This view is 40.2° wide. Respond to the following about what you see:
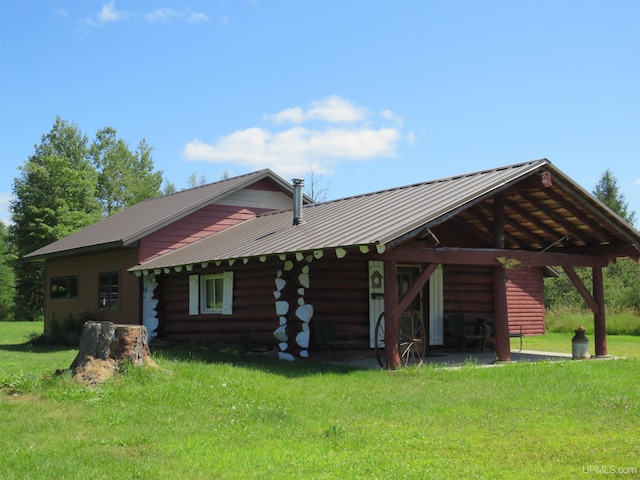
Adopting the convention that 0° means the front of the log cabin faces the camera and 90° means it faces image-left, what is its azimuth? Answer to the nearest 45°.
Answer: approximately 315°

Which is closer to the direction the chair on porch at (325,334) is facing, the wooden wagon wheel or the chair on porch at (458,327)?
the wooden wagon wheel

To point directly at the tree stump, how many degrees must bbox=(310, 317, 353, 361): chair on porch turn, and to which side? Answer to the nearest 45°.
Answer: approximately 90° to its right

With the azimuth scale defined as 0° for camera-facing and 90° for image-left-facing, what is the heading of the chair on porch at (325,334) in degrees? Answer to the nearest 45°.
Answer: approximately 315°

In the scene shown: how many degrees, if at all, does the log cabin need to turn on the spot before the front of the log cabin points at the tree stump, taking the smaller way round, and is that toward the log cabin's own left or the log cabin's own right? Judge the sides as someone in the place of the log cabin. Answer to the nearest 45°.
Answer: approximately 90° to the log cabin's own right
